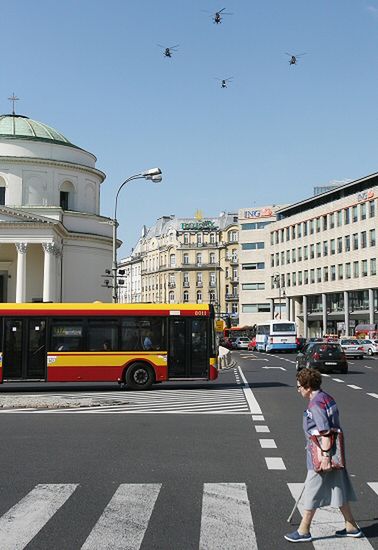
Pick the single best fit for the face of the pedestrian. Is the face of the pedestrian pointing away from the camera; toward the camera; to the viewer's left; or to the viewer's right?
to the viewer's left

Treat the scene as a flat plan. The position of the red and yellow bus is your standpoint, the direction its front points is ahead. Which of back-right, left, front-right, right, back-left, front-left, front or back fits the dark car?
front-left

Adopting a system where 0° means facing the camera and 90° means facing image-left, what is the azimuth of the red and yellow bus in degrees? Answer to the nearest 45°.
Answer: approximately 270°

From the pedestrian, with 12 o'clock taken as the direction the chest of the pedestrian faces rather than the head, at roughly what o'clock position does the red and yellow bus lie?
The red and yellow bus is roughly at 2 o'clock from the pedestrian.

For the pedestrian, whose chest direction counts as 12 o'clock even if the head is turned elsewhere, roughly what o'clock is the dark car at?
The dark car is roughly at 3 o'clock from the pedestrian.

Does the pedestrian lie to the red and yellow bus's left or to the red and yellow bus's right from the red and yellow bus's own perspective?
on its right

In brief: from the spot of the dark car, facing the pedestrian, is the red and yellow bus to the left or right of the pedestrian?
right

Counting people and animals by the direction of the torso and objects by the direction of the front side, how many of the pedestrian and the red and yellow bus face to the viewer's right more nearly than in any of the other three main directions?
1

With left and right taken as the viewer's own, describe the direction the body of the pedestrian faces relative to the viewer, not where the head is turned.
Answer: facing to the left of the viewer

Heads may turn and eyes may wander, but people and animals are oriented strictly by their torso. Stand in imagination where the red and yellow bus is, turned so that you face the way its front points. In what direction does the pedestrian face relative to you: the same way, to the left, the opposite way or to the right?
the opposite way
